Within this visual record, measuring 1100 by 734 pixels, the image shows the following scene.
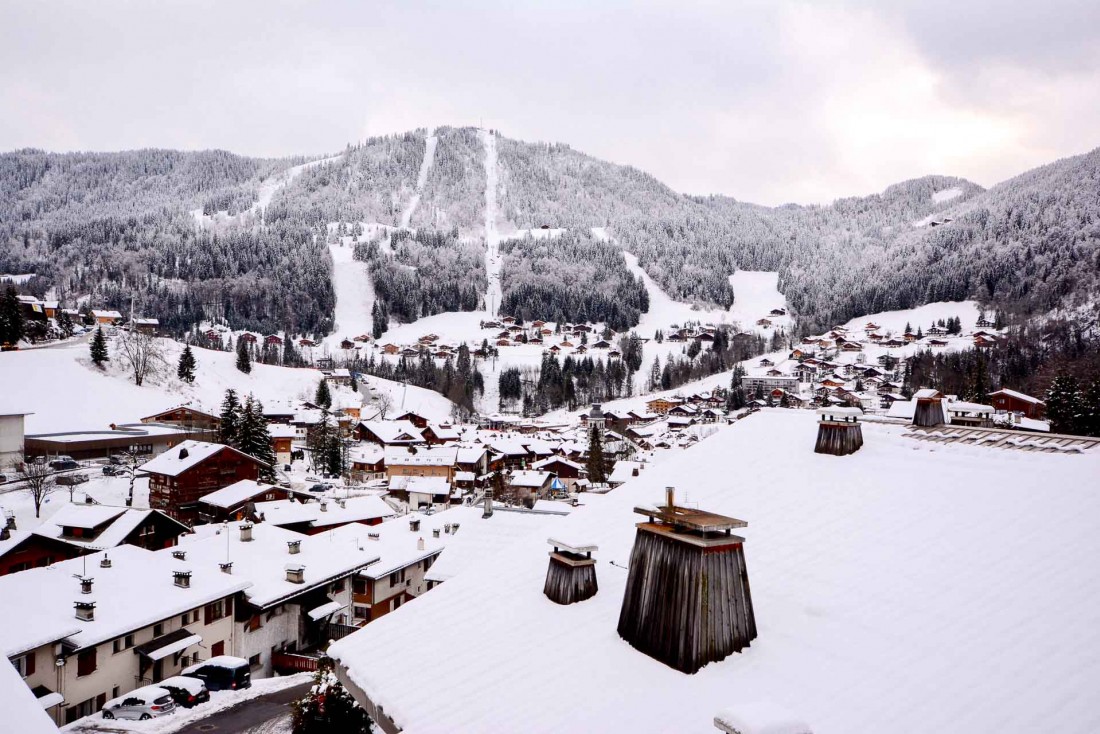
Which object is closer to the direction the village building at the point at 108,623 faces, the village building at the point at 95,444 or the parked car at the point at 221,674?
the parked car

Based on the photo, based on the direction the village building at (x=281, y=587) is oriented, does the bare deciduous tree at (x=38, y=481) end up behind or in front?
behind

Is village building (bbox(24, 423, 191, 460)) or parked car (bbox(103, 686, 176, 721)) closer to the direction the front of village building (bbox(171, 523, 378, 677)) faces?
the parked car

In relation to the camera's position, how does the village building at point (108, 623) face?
facing the viewer and to the right of the viewer

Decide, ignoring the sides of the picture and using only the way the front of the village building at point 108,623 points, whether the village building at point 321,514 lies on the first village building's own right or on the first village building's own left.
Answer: on the first village building's own left

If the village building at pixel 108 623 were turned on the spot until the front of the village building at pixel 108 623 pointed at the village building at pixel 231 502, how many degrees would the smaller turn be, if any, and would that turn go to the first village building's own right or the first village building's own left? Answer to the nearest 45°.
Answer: approximately 135° to the first village building's own left
